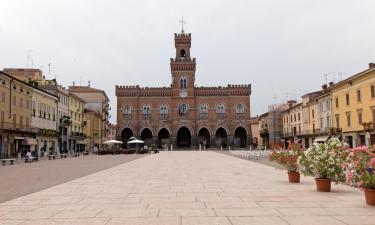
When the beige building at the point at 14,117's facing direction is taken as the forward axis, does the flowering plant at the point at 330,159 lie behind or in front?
in front

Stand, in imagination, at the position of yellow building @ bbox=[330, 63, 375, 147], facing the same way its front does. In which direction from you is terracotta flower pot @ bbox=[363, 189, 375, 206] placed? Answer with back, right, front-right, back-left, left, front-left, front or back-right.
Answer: front-left

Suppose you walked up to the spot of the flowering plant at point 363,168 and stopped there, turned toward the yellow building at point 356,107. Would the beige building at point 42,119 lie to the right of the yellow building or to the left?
left

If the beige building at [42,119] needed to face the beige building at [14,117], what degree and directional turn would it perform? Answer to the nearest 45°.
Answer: approximately 45° to its right

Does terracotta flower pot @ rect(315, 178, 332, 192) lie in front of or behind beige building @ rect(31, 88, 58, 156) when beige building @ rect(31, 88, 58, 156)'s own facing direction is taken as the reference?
in front

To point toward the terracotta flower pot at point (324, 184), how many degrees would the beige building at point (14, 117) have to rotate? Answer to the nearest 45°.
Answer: approximately 45° to its right

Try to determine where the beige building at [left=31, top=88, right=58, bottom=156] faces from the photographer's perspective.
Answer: facing the viewer and to the right of the viewer

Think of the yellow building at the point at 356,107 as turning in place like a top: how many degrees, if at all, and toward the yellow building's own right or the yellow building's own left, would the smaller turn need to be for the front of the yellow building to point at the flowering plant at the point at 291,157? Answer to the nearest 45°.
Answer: approximately 45° to the yellow building's own left

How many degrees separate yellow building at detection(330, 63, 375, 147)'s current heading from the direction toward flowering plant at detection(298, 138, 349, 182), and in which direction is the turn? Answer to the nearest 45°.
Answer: approximately 45° to its left

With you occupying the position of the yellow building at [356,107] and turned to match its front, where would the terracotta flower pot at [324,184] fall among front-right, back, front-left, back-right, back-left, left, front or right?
front-left

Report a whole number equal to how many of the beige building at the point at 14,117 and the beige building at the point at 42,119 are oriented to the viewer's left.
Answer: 0

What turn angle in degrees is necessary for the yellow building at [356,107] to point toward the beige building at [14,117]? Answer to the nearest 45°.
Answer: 0° — it already faces it

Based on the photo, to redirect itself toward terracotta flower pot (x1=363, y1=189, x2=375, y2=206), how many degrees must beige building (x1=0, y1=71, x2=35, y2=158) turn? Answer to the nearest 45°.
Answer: approximately 45° to its right

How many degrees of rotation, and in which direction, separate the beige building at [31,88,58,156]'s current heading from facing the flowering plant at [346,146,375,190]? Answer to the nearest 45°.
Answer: approximately 45° to its right
